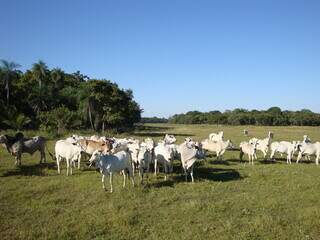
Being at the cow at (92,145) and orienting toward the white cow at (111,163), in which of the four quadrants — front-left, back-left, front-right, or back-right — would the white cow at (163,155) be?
front-left

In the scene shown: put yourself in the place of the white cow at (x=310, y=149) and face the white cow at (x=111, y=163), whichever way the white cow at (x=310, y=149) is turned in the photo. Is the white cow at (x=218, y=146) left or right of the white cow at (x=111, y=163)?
right
